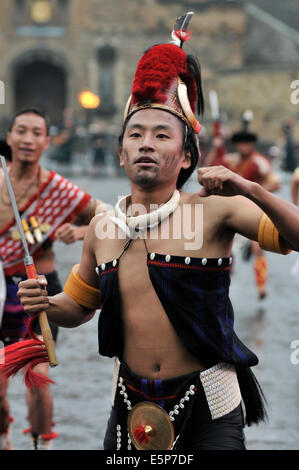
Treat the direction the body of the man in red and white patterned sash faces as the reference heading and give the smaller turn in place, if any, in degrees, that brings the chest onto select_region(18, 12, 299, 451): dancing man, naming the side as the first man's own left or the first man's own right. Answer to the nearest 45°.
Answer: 0° — they already face them

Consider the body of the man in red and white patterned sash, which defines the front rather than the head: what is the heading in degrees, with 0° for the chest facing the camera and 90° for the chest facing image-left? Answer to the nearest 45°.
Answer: approximately 0°
